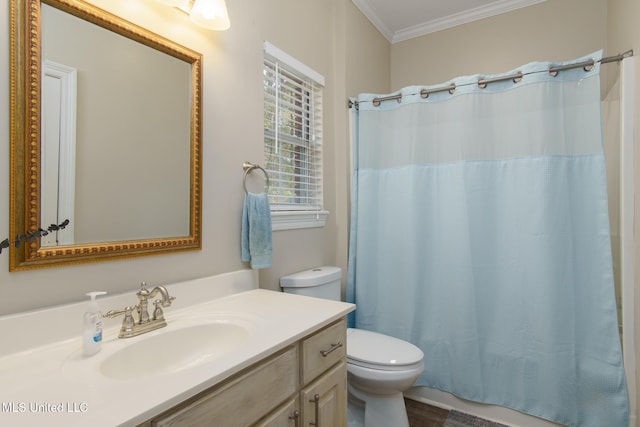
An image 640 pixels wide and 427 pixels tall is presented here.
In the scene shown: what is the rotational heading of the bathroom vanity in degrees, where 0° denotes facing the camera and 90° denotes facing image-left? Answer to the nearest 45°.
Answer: approximately 315°

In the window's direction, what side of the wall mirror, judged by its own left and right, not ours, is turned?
left

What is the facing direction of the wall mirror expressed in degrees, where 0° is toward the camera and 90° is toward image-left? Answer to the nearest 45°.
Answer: approximately 315°

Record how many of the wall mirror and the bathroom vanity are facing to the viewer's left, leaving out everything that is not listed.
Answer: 0

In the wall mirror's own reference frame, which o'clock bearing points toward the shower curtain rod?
The shower curtain rod is roughly at 11 o'clock from the wall mirror.

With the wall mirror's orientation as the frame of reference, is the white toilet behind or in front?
in front

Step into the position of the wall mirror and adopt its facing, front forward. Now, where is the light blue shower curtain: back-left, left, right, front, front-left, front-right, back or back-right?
front-left

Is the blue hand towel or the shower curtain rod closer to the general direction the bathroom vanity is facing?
the shower curtain rod

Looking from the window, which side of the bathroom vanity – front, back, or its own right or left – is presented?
left

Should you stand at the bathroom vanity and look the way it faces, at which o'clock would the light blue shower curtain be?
The light blue shower curtain is roughly at 10 o'clock from the bathroom vanity.

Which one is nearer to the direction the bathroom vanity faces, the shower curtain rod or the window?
the shower curtain rod
